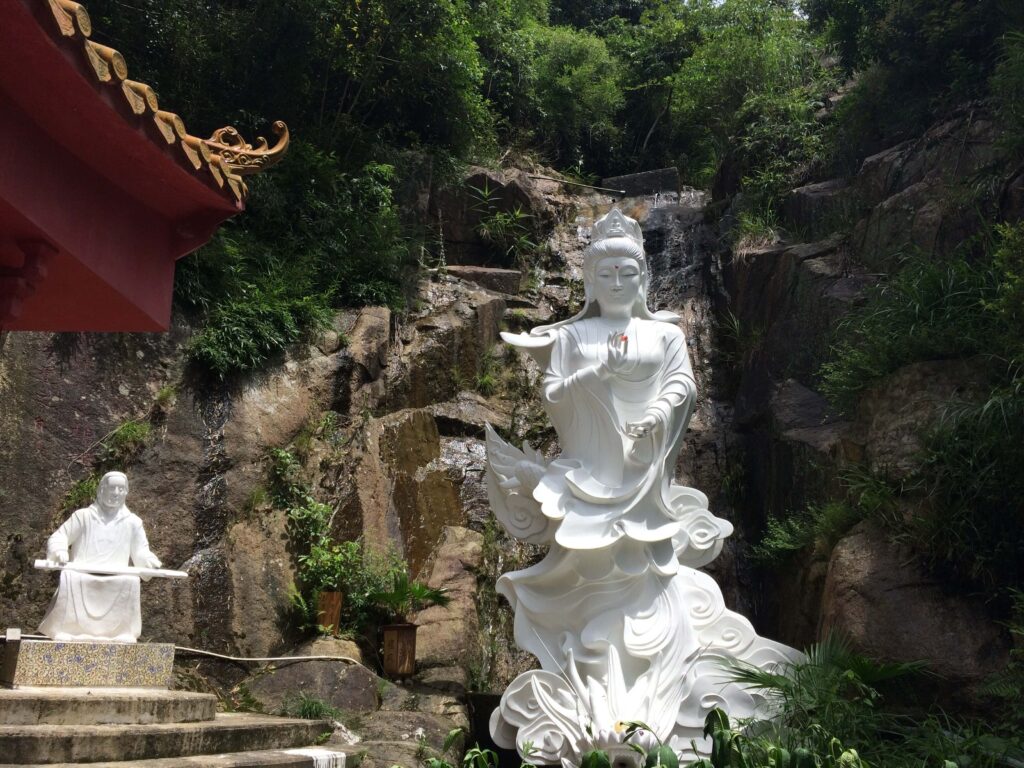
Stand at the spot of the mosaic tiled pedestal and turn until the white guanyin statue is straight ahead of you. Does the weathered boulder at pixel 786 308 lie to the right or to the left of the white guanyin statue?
left

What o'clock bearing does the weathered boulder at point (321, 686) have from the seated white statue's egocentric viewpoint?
The weathered boulder is roughly at 8 o'clock from the seated white statue.

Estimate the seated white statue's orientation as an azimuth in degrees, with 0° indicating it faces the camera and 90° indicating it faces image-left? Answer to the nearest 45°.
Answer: approximately 0°

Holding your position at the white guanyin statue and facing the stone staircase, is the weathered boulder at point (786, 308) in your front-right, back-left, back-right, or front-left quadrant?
back-right

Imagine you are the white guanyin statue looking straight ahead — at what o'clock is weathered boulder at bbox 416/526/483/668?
The weathered boulder is roughly at 5 o'clock from the white guanyin statue.

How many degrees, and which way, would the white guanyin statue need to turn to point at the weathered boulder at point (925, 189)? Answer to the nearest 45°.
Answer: approximately 135° to its left

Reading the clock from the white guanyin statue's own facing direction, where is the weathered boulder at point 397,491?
The weathered boulder is roughly at 5 o'clock from the white guanyin statue.

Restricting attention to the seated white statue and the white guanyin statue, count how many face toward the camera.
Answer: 2

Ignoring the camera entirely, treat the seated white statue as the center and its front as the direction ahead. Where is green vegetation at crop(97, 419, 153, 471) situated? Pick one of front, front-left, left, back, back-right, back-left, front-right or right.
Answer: back

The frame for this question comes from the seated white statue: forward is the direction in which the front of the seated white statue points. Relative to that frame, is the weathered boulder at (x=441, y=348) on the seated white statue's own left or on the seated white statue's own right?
on the seated white statue's own left

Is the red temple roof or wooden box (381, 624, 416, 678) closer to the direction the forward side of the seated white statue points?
the red temple roof
